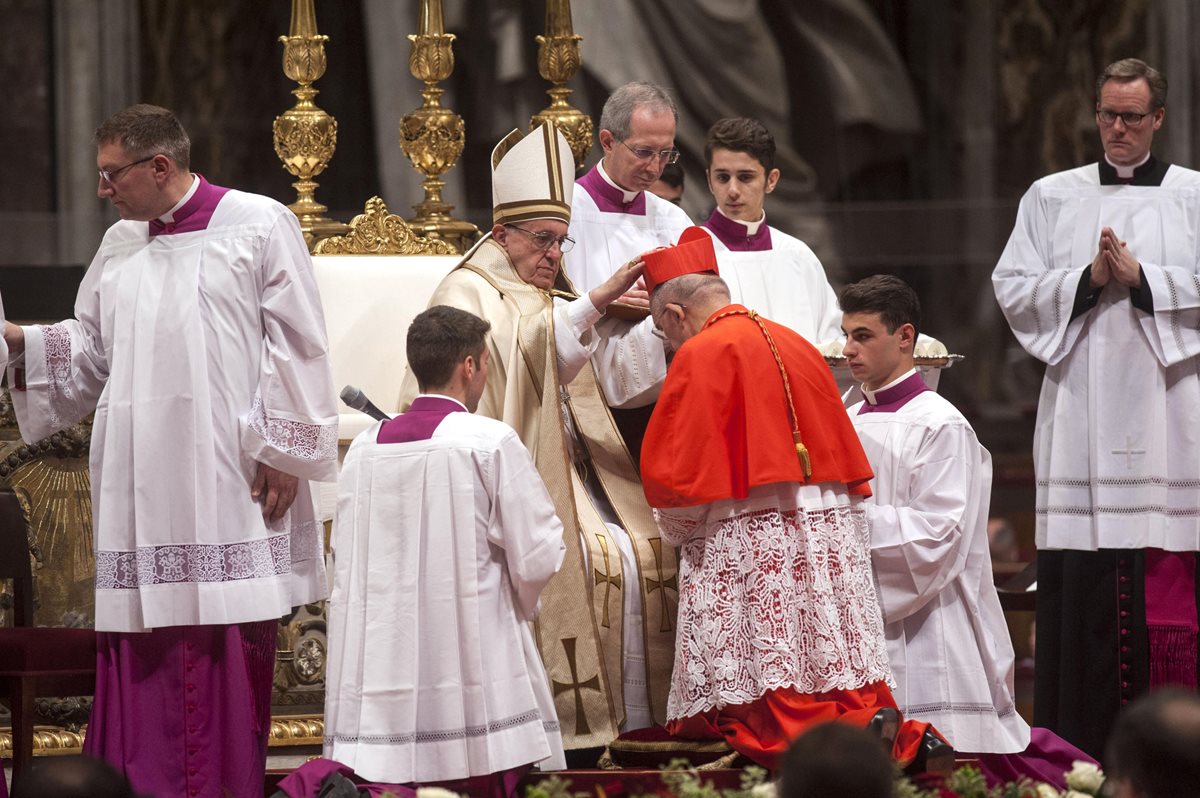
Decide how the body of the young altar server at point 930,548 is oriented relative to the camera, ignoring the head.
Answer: to the viewer's left

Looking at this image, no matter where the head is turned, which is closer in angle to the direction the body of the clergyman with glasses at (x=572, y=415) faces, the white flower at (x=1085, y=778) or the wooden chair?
the white flower

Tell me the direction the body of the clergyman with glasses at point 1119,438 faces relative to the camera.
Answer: toward the camera

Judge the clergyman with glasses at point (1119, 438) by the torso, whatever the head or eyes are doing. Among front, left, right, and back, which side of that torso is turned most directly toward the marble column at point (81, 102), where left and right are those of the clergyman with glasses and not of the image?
right

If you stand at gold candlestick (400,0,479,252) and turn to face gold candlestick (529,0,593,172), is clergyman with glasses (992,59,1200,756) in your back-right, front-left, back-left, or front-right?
front-right

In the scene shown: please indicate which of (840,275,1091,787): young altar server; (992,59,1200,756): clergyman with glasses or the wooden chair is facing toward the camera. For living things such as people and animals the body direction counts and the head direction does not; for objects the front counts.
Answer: the clergyman with glasses

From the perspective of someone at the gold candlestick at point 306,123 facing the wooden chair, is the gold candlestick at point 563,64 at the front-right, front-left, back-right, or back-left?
back-left

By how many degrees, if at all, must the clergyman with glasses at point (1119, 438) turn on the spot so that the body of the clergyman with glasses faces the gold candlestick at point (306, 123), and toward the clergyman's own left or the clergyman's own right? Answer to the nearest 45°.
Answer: approximately 90° to the clergyman's own right

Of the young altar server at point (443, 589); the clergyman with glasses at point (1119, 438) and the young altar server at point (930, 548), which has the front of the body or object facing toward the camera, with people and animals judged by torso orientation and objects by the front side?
the clergyman with glasses

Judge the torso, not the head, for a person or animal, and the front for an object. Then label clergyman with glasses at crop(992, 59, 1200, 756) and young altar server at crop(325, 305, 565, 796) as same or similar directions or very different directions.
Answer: very different directions
